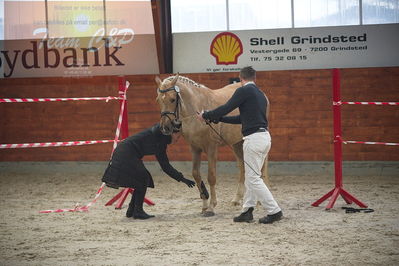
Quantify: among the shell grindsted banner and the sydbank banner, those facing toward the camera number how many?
2

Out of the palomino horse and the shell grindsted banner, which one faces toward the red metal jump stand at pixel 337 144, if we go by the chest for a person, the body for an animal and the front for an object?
the shell grindsted banner

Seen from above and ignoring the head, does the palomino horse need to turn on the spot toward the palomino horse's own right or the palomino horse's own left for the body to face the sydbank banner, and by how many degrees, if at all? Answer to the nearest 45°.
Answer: approximately 90° to the palomino horse's own right

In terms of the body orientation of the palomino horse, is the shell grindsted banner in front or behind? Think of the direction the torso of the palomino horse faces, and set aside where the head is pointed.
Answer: behind

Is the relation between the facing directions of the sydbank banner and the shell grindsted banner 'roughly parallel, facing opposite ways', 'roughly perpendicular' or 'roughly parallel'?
roughly parallel

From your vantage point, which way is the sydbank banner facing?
toward the camera

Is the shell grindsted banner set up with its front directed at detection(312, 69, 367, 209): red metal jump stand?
yes

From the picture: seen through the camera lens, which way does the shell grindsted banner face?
facing the viewer

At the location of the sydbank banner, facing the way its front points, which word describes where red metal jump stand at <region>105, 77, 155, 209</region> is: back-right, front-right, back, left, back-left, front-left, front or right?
front

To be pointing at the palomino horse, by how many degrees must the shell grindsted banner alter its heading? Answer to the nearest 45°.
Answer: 0° — it already faces it

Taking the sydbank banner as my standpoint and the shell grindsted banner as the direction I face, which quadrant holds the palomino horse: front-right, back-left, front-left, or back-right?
front-right

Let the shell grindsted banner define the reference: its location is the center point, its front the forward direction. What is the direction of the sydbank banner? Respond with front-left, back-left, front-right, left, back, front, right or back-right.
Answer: right

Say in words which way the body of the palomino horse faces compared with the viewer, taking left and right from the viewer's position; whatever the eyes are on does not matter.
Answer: facing the viewer and to the left of the viewer

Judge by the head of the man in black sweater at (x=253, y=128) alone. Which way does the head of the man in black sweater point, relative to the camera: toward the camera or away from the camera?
away from the camera

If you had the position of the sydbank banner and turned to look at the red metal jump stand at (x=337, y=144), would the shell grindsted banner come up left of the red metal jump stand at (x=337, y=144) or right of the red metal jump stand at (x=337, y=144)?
left
